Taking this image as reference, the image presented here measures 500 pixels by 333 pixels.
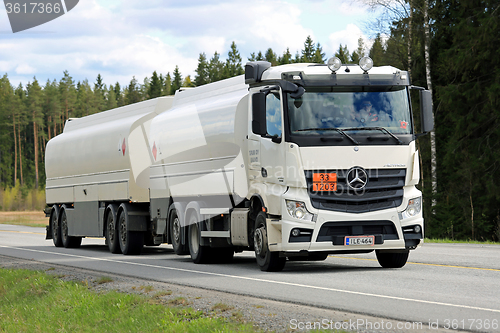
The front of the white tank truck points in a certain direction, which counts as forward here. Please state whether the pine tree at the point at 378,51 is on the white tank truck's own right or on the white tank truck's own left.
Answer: on the white tank truck's own left

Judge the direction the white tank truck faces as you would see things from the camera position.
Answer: facing the viewer and to the right of the viewer

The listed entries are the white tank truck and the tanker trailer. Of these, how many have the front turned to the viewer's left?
0

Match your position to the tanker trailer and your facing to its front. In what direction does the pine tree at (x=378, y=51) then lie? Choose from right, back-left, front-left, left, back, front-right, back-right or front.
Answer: left

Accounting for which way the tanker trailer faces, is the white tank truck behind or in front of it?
in front

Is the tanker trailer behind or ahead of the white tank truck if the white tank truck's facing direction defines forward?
behind
